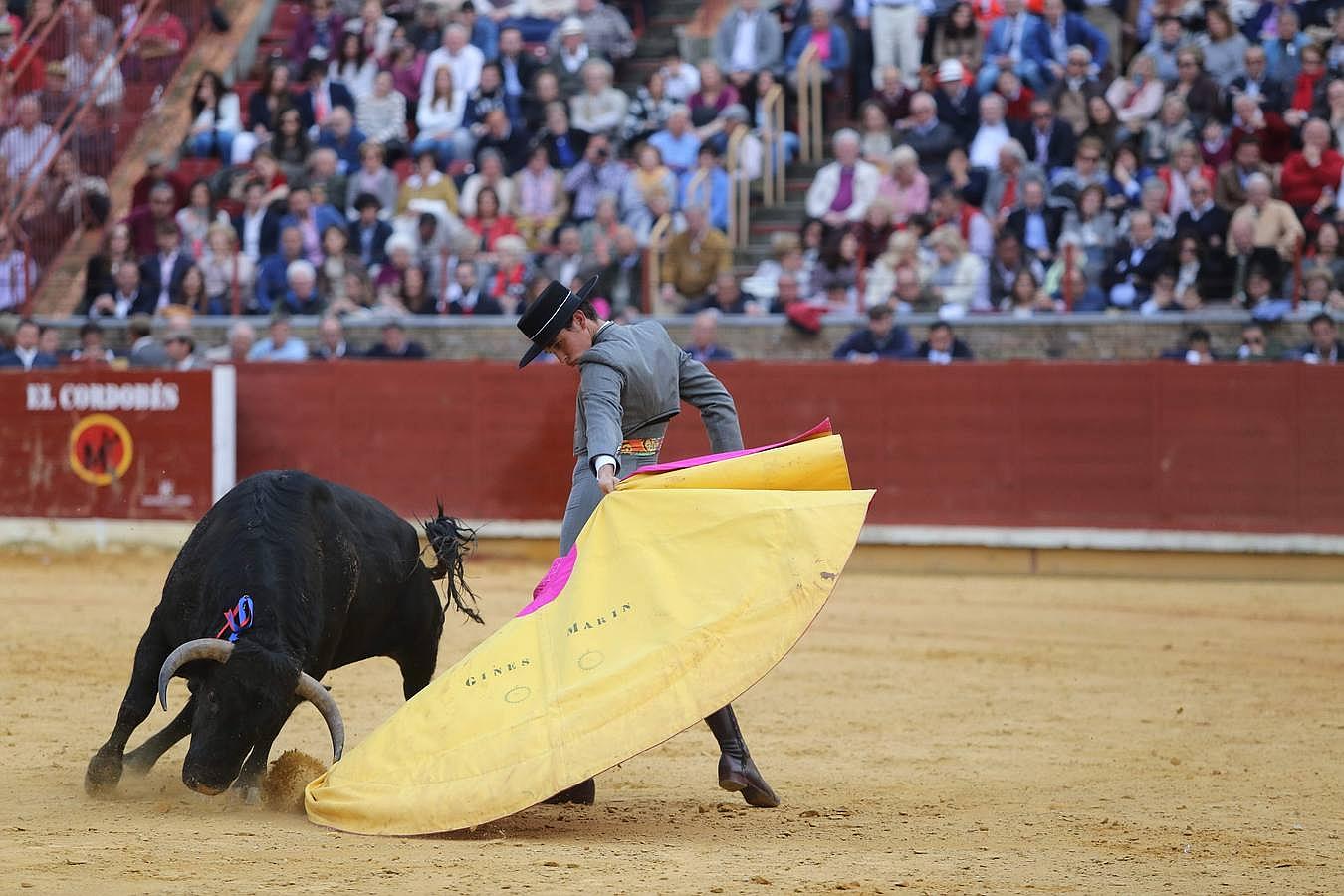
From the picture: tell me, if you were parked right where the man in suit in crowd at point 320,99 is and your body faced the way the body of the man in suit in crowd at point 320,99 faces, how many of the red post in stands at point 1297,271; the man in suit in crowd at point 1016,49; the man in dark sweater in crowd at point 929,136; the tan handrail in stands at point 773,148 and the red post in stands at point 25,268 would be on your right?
1

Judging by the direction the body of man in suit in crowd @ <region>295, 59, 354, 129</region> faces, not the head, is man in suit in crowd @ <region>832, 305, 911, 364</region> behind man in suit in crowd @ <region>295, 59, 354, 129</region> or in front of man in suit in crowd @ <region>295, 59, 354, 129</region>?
in front

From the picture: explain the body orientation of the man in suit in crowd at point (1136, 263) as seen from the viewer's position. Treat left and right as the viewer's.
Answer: facing the viewer

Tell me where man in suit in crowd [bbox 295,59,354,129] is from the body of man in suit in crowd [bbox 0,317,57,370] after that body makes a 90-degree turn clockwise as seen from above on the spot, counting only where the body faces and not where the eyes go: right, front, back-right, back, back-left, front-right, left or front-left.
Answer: back-right

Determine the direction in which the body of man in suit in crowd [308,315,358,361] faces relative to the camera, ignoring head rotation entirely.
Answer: toward the camera

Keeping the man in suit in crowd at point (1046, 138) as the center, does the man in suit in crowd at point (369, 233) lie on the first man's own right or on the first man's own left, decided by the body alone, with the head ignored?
on the first man's own right

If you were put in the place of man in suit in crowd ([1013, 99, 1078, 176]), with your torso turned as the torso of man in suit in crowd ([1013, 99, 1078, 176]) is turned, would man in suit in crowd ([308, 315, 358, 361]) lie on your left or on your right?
on your right

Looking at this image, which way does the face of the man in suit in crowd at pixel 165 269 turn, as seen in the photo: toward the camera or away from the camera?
toward the camera

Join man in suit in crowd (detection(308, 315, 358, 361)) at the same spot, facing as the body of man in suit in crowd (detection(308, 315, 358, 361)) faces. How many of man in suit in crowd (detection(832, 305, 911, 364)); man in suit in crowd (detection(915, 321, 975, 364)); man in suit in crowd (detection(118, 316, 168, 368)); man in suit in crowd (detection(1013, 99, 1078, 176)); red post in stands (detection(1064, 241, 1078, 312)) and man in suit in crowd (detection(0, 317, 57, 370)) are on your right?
2

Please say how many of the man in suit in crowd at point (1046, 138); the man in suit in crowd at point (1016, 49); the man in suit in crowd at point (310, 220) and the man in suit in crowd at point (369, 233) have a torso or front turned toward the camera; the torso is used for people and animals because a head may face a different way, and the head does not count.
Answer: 4

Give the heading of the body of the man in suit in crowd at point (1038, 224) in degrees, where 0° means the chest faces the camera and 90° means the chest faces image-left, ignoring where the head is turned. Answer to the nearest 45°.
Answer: approximately 0°

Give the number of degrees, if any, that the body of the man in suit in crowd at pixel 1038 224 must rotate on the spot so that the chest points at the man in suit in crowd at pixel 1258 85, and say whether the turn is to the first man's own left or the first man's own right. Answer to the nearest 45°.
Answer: approximately 135° to the first man's own left

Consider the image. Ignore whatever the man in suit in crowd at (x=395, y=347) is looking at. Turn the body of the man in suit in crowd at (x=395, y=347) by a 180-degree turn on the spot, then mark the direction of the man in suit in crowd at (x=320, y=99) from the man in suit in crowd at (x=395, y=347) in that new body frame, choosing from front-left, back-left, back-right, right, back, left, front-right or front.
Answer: front

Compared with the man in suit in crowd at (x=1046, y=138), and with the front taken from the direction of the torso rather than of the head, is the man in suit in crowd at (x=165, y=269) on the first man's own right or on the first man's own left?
on the first man's own right

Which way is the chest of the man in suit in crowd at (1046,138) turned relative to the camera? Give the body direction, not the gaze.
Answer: toward the camera

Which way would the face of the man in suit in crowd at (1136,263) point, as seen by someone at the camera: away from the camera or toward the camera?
toward the camera

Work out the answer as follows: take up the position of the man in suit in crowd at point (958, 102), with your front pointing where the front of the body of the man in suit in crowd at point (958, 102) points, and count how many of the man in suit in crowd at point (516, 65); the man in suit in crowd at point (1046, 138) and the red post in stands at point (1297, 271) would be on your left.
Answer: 2

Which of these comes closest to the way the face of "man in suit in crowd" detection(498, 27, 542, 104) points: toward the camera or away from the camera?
toward the camera

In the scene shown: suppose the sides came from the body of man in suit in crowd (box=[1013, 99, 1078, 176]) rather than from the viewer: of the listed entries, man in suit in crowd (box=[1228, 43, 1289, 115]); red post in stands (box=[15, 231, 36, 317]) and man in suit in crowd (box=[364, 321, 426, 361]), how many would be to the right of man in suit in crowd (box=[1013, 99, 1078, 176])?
2

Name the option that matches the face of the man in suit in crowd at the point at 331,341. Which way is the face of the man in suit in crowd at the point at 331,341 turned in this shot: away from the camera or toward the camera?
toward the camera
